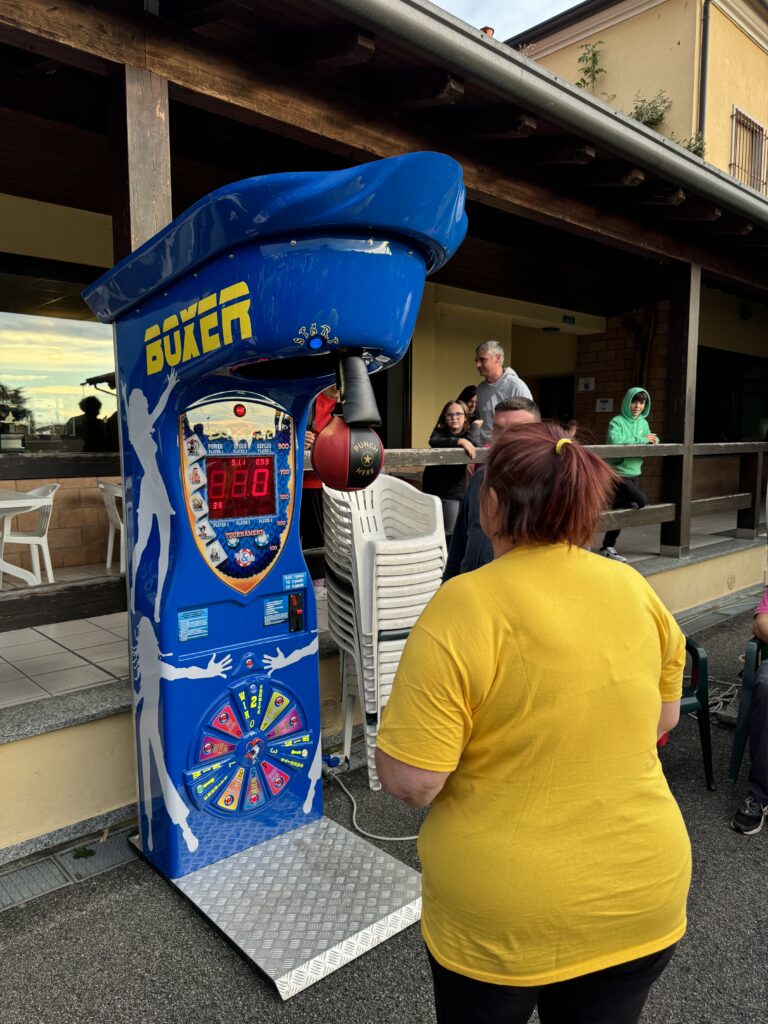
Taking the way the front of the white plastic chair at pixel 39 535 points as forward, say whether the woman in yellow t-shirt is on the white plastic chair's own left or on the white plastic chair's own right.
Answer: on the white plastic chair's own left

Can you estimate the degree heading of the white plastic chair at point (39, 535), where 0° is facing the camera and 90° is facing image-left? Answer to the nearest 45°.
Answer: approximately 90°

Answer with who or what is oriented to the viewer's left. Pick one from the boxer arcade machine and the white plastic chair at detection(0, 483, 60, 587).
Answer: the white plastic chair

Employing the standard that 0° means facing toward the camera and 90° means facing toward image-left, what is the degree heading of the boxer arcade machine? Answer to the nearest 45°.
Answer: approximately 315°

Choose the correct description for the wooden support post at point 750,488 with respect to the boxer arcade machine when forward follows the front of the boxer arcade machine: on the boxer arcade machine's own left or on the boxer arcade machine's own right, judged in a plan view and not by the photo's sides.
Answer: on the boxer arcade machine's own left

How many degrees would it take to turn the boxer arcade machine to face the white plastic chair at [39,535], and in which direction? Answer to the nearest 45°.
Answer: approximately 180°

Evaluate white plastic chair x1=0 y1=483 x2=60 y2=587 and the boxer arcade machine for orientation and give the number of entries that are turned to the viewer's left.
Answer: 1

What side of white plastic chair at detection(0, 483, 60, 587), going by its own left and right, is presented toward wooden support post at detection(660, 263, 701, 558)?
back
